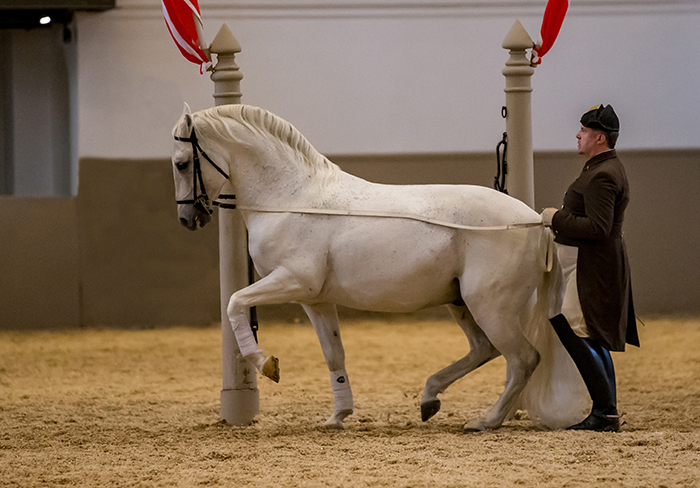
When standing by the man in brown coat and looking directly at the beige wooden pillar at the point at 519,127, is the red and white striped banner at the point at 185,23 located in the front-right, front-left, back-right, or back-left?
front-left

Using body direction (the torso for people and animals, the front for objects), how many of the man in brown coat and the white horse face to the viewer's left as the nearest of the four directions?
2

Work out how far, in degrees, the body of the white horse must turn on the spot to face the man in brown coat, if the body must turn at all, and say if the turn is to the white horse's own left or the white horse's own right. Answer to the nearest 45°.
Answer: approximately 180°

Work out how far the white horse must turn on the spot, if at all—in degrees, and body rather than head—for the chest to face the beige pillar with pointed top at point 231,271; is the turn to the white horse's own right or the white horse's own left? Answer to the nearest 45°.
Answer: approximately 45° to the white horse's own right

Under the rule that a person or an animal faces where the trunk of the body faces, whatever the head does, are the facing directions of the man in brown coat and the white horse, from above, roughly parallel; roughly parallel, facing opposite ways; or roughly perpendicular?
roughly parallel

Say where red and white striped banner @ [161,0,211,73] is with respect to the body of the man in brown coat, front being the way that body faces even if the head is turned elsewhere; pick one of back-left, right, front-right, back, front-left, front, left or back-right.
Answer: front

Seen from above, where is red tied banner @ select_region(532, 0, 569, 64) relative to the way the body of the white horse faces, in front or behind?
behind

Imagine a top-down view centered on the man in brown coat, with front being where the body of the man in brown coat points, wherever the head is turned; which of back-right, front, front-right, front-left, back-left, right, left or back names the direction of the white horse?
front

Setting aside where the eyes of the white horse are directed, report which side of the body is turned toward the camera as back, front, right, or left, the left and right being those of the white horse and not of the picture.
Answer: left

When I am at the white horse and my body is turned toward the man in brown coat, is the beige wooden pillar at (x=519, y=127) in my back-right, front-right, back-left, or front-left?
front-left

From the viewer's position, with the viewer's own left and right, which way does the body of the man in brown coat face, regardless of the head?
facing to the left of the viewer

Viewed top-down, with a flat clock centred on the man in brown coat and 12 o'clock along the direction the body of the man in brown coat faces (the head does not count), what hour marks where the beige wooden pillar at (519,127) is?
The beige wooden pillar is roughly at 2 o'clock from the man in brown coat.

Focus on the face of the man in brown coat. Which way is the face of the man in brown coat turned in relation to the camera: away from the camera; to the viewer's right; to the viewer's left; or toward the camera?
to the viewer's left
